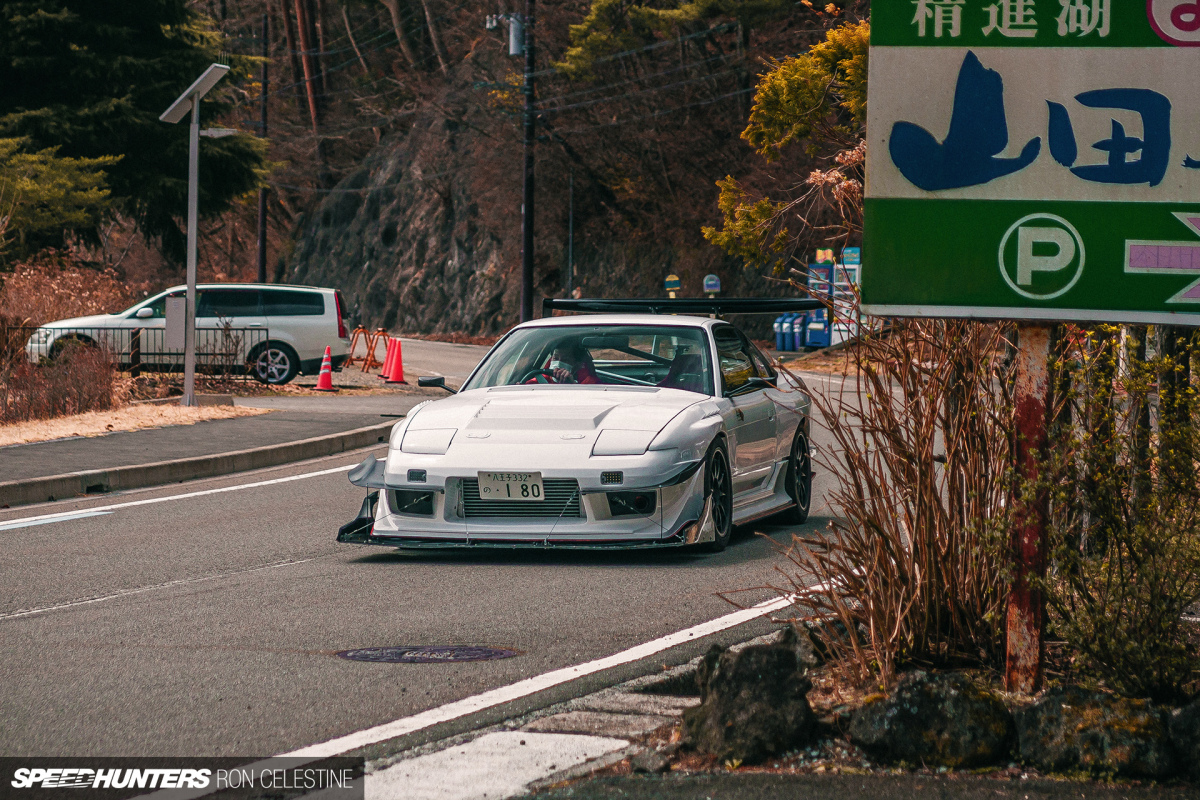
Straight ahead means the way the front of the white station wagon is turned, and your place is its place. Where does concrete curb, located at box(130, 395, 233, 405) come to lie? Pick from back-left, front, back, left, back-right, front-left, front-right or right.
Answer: left

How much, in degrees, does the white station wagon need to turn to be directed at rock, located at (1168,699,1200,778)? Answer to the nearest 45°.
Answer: approximately 90° to its left

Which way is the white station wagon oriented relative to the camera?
to the viewer's left

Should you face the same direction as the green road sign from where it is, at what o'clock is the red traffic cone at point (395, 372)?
The red traffic cone is roughly at 5 o'clock from the green road sign.

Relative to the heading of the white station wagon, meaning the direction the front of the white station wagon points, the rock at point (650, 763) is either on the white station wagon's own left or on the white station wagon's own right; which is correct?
on the white station wagon's own left

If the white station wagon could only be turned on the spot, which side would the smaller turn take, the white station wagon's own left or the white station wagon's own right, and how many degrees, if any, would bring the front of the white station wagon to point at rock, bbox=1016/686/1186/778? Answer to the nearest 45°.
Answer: approximately 90° to the white station wagon's own left

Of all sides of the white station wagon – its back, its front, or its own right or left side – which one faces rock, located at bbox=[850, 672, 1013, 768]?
left

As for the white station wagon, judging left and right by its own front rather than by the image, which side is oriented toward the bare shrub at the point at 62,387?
left

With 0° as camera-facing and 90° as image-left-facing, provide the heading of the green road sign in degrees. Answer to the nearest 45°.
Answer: approximately 0°

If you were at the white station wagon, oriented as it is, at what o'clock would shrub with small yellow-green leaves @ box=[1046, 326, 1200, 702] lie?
The shrub with small yellow-green leaves is roughly at 9 o'clock from the white station wagon.

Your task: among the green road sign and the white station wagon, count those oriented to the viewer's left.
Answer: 1
